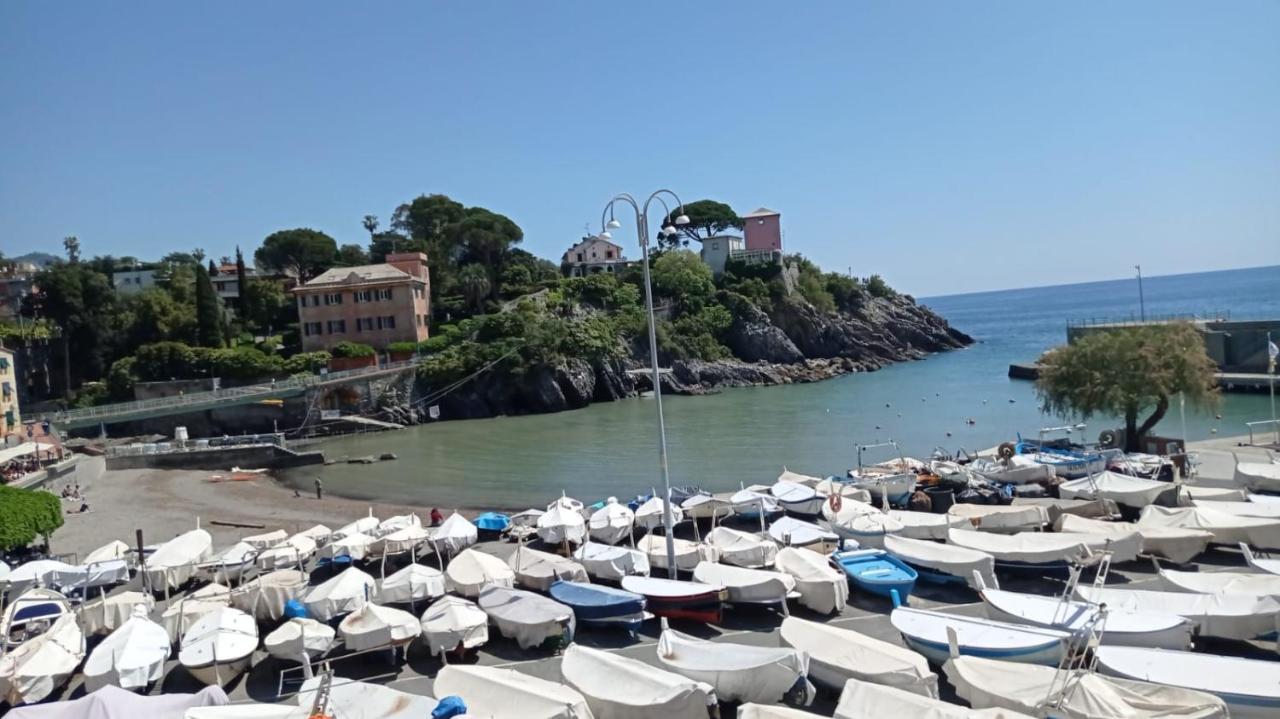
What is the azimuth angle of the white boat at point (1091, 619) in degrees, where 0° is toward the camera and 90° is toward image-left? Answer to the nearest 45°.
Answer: approximately 90°

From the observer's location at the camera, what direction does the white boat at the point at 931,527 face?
facing to the left of the viewer

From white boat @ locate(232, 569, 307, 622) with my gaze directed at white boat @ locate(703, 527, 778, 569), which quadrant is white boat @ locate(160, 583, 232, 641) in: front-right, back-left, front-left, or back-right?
back-right

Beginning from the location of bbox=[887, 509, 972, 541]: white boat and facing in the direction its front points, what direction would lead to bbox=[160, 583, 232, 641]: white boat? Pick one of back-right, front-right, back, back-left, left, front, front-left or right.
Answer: front-left

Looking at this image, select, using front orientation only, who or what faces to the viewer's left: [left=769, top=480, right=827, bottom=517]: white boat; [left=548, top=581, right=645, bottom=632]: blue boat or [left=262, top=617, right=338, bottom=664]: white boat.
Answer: the blue boat

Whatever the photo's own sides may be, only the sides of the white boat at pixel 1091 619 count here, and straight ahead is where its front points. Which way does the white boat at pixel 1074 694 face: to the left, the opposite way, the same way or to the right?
the same way

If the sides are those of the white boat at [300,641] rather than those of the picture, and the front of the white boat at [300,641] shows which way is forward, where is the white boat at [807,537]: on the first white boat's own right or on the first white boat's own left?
on the first white boat's own left

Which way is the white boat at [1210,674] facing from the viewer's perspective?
to the viewer's left

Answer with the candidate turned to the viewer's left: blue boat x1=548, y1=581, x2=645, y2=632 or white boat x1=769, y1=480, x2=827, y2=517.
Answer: the blue boat

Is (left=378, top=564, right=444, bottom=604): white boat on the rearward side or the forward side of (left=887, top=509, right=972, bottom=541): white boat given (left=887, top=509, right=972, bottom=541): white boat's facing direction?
on the forward side

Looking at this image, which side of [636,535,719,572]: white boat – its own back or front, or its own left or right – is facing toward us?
left

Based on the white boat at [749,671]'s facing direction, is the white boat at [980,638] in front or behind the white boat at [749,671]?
behind

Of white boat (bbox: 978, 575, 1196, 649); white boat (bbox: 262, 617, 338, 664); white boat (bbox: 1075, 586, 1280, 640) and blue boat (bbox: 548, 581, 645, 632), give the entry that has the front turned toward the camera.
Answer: white boat (bbox: 262, 617, 338, 664)

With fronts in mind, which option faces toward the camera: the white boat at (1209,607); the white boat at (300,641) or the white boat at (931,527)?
the white boat at (300,641)
